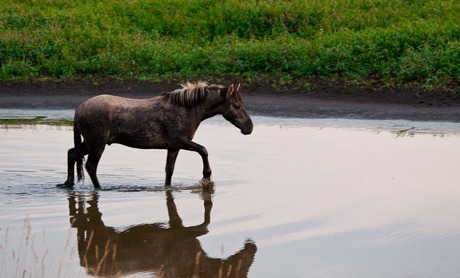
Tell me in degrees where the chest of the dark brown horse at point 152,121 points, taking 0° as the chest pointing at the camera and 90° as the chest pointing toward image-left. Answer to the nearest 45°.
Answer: approximately 270°
